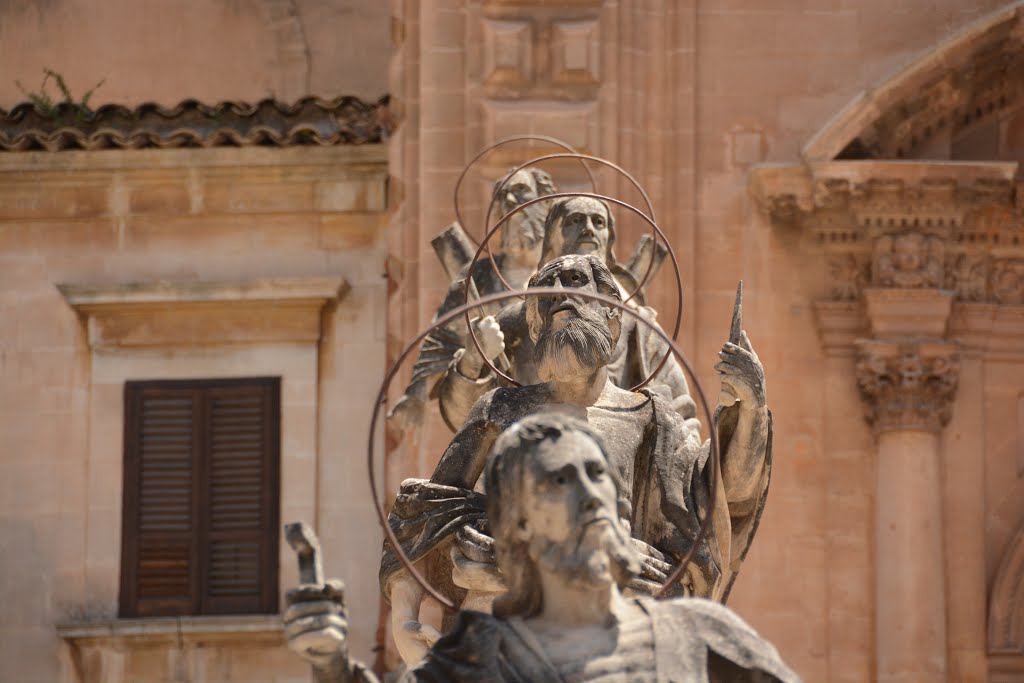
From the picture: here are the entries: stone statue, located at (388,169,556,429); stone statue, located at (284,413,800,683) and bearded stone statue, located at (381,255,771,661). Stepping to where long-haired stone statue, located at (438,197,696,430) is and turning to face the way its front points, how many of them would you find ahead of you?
2

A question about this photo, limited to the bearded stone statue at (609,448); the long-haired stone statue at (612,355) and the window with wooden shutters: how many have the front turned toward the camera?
3

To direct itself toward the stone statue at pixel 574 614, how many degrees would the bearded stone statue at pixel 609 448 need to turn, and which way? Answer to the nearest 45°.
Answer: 0° — it already faces it

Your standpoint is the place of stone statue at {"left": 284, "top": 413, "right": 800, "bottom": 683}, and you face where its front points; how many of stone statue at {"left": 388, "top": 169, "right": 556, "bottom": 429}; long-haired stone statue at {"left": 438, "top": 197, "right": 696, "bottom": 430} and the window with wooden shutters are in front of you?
0

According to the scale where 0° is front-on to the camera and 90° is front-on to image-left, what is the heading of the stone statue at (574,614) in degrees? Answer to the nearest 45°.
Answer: approximately 315°

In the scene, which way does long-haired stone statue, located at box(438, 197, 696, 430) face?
toward the camera

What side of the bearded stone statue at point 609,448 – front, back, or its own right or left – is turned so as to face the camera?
front

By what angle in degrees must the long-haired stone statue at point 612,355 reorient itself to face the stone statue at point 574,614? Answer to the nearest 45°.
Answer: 0° — it already faces it

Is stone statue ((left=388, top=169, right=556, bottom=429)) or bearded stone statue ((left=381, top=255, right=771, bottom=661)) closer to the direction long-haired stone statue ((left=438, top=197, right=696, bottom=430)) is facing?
the bearded stone statue

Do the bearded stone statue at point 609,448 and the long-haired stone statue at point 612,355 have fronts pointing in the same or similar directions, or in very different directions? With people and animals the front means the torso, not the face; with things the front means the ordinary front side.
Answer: same or similar directions

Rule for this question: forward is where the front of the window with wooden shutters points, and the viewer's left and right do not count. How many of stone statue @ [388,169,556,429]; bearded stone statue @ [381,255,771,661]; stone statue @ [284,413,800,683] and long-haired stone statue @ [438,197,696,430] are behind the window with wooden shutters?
0

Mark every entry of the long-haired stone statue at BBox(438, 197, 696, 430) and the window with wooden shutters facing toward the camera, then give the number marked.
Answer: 2

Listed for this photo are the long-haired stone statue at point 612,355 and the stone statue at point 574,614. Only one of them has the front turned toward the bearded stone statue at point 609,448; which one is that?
the long-haired stone statue at point 612,355
